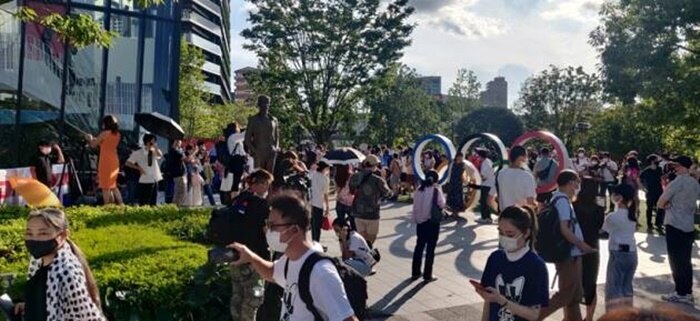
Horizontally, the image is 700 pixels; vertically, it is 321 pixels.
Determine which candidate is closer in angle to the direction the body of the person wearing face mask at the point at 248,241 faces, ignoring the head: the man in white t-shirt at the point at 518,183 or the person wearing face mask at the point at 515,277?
the person wearing face mask

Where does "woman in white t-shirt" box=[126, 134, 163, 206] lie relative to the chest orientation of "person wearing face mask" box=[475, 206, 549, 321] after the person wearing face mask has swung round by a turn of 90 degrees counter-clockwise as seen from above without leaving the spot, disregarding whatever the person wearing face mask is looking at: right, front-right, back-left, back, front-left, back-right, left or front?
back

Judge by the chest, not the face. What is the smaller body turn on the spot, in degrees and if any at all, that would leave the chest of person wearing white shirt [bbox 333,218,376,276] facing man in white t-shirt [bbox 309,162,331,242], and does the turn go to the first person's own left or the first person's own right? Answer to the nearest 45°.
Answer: approximately 90° to the first person's own right

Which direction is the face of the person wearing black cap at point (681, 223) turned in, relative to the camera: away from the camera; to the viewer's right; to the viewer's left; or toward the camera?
to the viewer's left

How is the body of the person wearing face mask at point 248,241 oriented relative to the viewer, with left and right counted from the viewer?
facing the viewer and to the right of the viewer

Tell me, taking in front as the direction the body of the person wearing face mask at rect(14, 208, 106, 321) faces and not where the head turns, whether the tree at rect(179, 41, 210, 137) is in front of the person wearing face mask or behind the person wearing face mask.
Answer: behind

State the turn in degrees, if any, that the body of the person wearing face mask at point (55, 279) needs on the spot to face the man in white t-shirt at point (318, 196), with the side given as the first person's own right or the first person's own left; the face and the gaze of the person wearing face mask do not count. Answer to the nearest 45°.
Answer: approximately 180°
